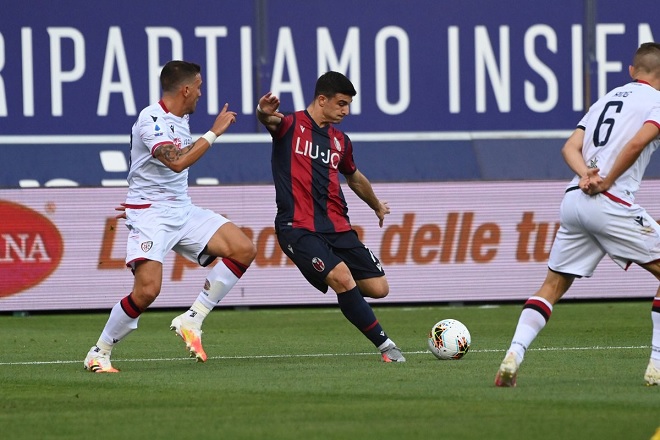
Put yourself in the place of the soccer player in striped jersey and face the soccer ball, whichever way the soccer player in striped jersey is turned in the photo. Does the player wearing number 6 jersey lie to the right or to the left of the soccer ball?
right

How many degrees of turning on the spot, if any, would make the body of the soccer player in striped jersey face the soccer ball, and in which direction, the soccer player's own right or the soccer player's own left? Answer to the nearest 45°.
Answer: approximately 45° to the soccer player's own left

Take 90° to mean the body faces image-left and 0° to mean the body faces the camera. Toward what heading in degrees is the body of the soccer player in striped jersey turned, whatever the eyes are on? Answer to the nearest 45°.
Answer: approximately 315°
